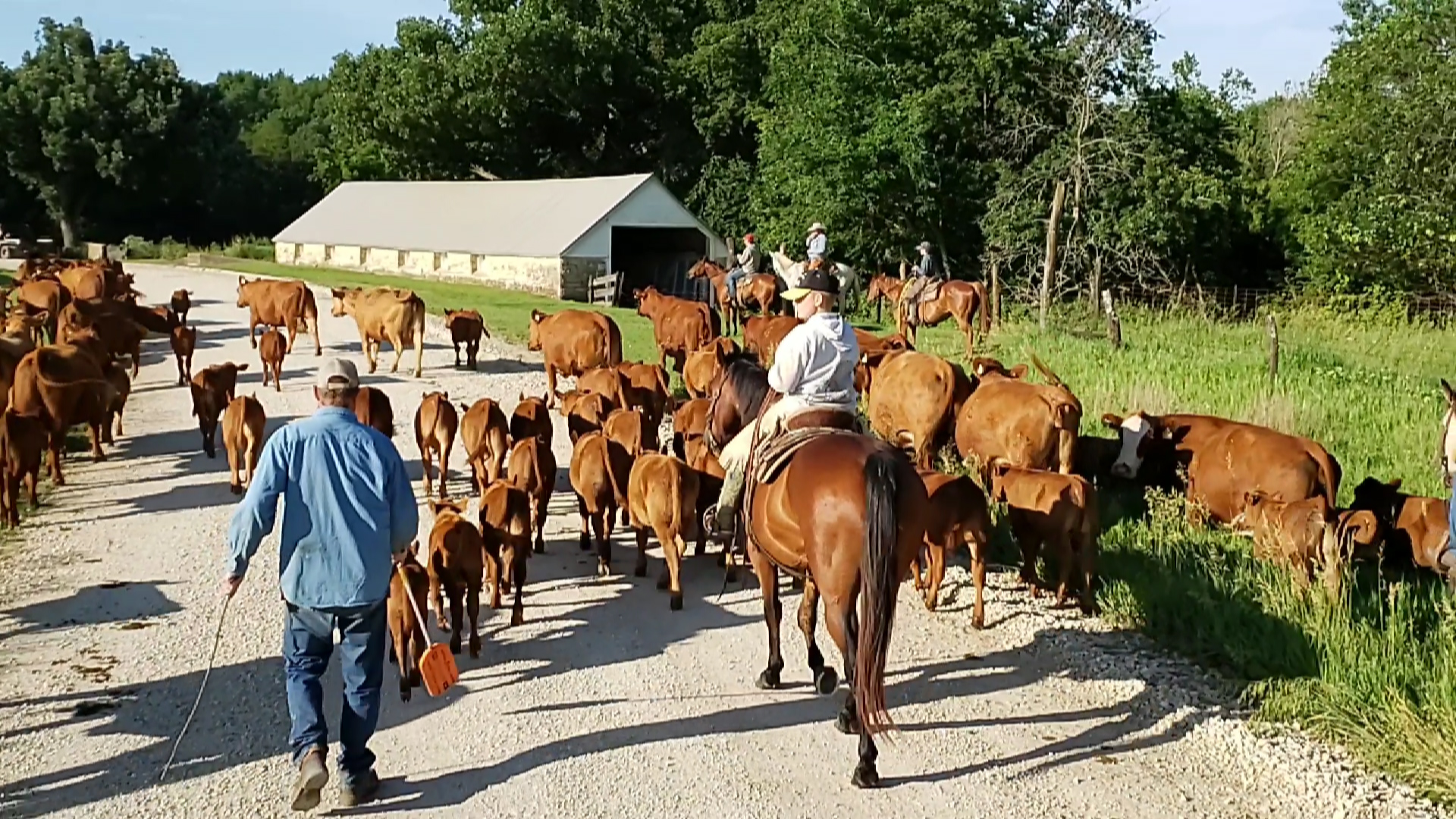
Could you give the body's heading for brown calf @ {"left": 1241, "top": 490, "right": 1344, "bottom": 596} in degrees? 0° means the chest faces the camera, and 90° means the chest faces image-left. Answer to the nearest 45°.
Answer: approximately 135°

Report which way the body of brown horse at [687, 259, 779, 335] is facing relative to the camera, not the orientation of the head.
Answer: to the viewer's left

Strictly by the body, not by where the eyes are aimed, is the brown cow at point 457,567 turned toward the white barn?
yes

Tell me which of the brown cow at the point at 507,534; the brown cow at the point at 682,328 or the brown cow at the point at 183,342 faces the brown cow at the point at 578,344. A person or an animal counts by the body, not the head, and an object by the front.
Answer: the brown cow at the point at 507,534

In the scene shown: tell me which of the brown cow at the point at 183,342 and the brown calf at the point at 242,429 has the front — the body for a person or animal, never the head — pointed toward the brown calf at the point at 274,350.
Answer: the brown calf at the point at 242,429

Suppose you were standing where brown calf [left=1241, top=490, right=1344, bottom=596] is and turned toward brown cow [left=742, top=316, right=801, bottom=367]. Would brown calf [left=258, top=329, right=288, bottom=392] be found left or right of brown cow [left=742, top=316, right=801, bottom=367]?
left

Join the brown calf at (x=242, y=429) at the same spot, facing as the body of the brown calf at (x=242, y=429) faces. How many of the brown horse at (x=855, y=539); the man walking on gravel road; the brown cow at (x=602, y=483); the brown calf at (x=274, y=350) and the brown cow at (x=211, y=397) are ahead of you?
2

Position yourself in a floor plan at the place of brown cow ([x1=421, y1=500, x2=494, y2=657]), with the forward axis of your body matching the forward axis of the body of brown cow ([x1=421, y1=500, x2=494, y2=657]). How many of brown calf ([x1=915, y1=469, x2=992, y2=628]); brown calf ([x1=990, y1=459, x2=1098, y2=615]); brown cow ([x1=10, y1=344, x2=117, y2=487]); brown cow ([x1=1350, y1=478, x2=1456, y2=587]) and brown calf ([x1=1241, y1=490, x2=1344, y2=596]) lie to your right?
4

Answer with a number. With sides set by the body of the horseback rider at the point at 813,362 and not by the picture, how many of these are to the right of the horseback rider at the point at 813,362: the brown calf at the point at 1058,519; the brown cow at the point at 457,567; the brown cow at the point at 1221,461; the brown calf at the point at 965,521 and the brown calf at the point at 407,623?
3

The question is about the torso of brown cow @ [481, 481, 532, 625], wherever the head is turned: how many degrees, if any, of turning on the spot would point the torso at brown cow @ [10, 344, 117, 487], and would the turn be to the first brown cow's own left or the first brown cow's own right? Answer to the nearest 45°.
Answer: approximately 45° to the first brown cow's own left

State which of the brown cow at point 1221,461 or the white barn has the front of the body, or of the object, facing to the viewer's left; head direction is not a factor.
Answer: the brown cow

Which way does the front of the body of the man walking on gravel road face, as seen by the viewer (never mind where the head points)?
away from the camera

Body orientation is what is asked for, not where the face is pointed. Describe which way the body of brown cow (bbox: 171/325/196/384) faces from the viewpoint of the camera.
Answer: away from the camera

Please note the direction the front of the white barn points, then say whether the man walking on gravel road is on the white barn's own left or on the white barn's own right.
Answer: on the white barn's own right

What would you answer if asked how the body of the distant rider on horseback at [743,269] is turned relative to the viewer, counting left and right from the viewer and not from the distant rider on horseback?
facing to the left of the viewer

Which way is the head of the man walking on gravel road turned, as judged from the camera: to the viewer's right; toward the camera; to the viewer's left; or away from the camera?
away from the camera
